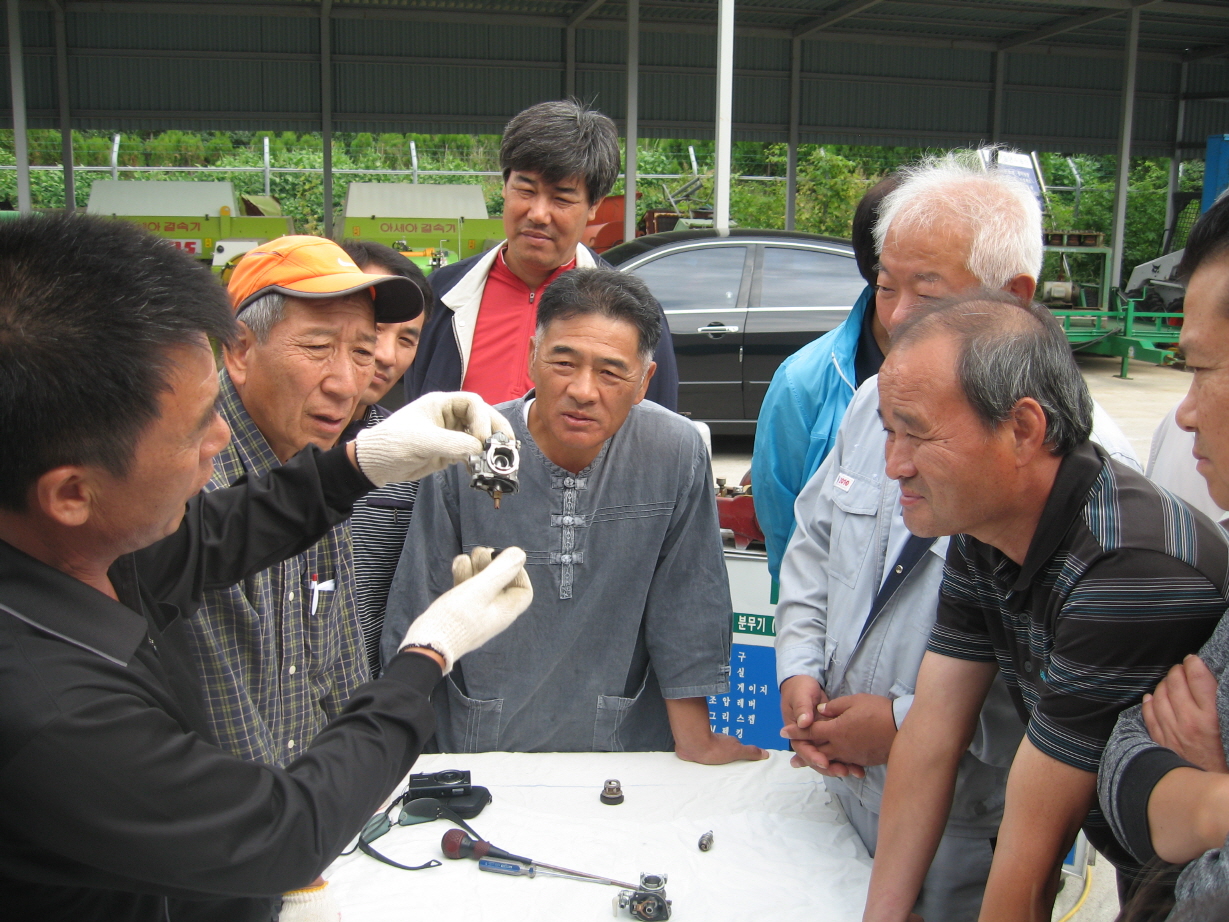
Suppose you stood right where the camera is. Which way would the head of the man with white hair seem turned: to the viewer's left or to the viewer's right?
to the viewer's left

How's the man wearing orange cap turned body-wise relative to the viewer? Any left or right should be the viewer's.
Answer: facing the viewer and to the right of the viewer

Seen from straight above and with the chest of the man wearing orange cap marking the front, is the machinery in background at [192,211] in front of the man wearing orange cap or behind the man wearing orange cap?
behind

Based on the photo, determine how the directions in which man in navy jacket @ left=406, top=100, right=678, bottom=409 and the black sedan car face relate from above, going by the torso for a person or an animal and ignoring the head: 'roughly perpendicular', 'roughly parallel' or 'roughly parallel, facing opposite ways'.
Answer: roughly perpendicular

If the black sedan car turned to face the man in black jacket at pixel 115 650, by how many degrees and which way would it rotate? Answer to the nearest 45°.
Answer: approximately 90° to its left

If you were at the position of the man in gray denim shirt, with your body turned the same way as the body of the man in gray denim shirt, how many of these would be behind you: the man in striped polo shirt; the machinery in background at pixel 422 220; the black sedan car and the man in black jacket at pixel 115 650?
2

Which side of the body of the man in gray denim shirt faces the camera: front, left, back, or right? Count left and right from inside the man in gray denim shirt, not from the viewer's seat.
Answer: front

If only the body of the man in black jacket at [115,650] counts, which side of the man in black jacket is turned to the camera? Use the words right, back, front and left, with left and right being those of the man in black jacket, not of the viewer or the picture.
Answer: right

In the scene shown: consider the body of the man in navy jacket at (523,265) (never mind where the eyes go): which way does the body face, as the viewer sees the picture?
toward the camera

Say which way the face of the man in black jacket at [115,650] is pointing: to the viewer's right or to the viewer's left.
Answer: to the viewer's right

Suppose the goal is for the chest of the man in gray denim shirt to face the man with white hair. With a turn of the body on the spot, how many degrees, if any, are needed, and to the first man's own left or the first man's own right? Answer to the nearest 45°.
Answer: approximately 45° to the first man's own left

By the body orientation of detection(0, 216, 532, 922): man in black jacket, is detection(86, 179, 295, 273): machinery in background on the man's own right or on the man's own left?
on the man's own left

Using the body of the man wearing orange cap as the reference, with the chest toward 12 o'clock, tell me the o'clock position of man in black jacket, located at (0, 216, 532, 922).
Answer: The man in black jacket is roughly at 2 o'clock from the man wearing orange cap.

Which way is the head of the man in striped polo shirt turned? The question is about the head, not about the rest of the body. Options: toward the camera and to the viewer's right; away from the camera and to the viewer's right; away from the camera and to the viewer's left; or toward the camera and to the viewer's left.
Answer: toward the camera and to the viewer's left

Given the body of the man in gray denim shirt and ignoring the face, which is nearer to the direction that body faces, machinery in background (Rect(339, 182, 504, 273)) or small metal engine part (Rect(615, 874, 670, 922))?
the small metal engine part
